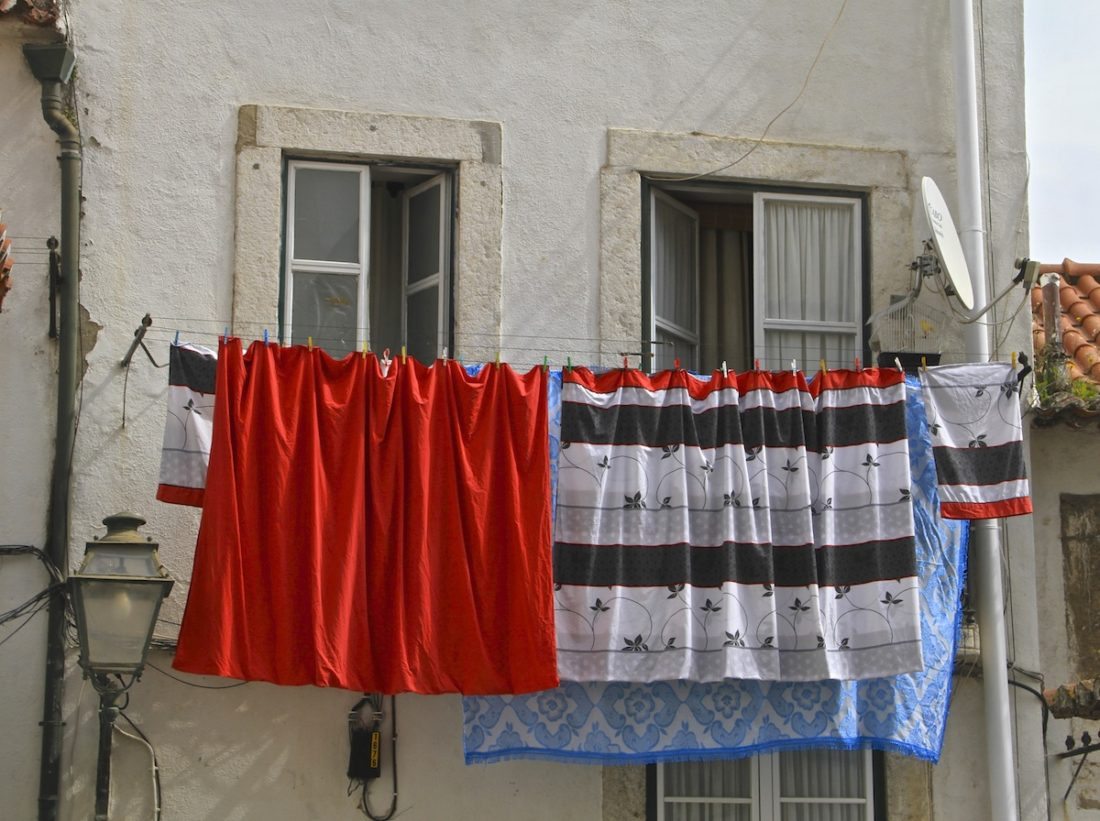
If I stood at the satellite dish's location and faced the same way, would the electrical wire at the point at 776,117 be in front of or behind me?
behind

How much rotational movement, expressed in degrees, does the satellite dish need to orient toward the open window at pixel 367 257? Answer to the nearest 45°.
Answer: approximately 180°

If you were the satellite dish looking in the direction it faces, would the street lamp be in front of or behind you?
behind

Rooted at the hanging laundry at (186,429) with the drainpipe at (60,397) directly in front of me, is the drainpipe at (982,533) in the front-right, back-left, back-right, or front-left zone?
back-right

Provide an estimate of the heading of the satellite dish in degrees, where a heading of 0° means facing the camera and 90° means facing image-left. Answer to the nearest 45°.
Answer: approximately 270°

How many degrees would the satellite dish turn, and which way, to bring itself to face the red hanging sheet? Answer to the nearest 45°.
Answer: approximately 135° to its right
